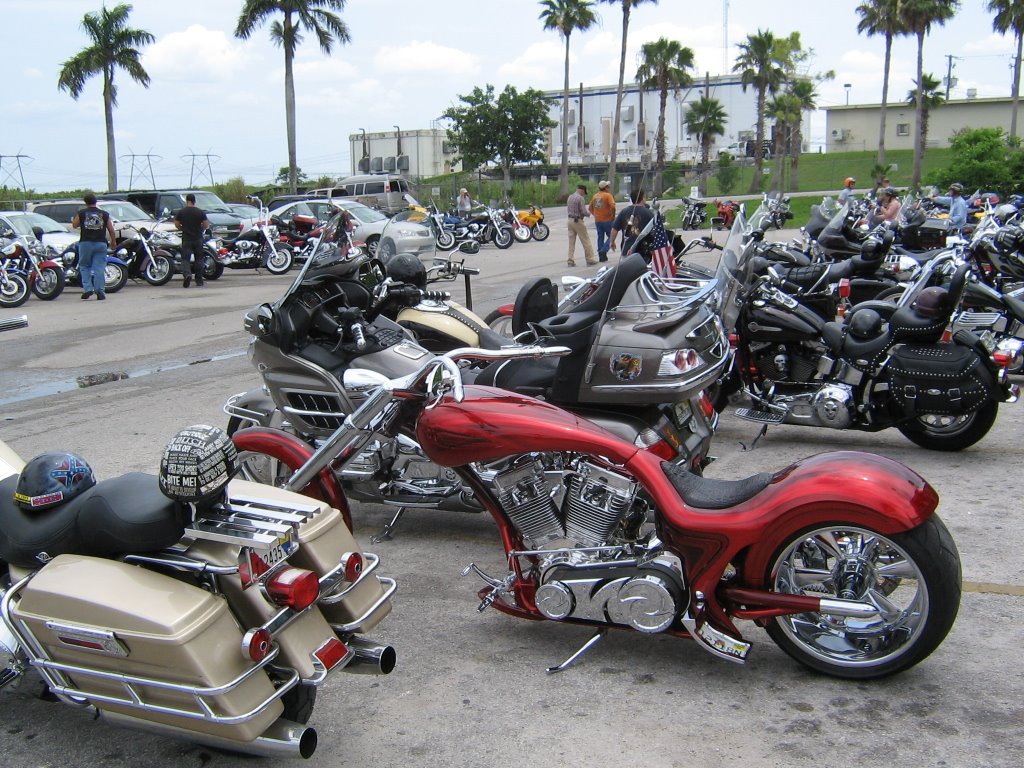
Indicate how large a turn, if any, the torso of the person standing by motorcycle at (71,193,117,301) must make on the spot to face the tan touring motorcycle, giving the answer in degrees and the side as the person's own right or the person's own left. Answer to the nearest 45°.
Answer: approximately 180°

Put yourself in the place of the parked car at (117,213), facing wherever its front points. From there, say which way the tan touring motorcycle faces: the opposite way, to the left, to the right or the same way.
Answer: the opposite way

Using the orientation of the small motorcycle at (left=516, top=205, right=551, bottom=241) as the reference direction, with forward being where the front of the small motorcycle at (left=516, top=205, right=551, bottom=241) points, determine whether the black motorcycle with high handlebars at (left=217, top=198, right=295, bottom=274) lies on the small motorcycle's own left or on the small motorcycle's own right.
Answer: on the small motorcycle's own right

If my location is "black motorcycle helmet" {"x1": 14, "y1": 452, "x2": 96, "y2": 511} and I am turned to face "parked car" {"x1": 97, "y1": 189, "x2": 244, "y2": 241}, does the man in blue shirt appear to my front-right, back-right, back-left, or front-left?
front-right

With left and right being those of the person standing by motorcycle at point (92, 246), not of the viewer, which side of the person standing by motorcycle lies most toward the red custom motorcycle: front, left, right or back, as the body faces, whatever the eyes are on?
back

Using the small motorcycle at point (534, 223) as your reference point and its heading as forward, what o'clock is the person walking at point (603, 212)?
The person walking is roughly at 1 o'clock from the small motorcycle.

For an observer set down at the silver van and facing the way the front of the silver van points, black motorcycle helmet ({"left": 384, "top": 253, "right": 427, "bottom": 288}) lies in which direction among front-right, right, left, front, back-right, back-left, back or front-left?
back-left

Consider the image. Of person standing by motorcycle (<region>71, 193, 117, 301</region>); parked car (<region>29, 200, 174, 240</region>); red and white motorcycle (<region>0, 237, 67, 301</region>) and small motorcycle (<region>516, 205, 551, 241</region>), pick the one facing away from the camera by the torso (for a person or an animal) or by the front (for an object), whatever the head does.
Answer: the person standing by motorcycle

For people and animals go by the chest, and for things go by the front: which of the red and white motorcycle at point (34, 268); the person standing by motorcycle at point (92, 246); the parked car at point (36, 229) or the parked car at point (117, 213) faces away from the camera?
the person standing by motorcycle

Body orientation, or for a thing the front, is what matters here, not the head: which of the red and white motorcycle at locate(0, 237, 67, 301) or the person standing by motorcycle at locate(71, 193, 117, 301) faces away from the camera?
the person standing by motorcycle

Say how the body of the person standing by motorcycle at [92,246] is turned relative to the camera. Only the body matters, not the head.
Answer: away from the camera

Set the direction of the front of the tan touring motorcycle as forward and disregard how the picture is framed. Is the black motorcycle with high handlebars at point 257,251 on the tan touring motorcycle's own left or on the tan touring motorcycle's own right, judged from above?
on the tan touring motorcycle's own right

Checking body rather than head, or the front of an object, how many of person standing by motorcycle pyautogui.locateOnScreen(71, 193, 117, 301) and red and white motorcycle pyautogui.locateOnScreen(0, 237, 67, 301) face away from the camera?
1

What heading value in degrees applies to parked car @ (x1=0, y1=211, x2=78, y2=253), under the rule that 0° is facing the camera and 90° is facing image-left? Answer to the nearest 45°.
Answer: approximately 315°
